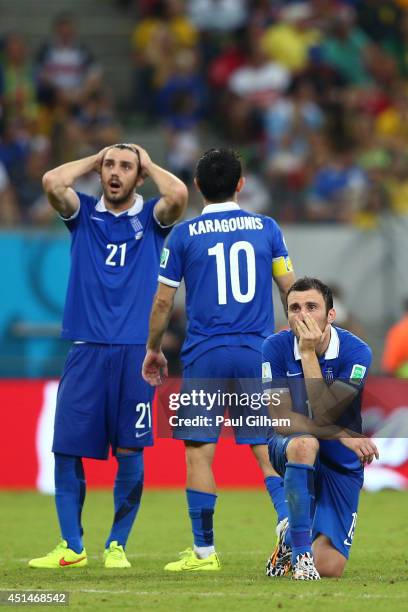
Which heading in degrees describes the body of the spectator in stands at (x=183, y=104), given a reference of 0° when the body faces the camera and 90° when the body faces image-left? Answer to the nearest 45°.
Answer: approximately 0°

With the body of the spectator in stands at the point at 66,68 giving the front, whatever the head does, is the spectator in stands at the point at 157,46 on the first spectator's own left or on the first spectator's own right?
on the first spectator's own left

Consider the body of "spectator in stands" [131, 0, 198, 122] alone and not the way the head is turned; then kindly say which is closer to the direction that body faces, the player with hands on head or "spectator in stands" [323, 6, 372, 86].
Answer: the player with hands on head

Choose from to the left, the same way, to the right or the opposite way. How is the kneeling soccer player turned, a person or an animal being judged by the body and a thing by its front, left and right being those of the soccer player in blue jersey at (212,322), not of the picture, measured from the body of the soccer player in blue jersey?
the opposite way

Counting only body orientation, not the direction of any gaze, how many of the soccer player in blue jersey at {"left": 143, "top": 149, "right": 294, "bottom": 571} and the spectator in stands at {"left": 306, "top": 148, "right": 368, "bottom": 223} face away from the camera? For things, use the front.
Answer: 1

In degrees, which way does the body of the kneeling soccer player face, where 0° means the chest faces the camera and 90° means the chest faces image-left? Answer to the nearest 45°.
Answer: approximately 0°

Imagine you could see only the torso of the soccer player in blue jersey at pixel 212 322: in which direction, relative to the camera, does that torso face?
away from the camera

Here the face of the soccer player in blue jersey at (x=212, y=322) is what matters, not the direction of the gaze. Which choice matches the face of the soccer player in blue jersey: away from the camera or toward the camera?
away from the camera
